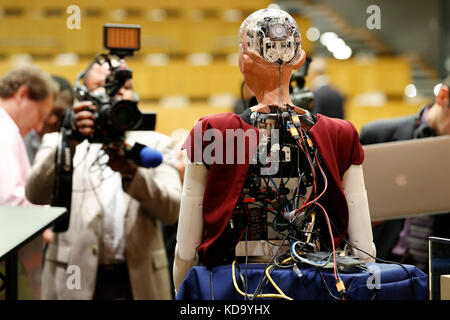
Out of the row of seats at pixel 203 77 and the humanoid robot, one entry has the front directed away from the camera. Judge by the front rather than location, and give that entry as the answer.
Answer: the humanoid robot

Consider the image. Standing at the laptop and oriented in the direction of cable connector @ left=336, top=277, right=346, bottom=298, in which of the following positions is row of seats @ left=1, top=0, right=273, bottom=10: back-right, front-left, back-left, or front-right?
back-right

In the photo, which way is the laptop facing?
away from the camera

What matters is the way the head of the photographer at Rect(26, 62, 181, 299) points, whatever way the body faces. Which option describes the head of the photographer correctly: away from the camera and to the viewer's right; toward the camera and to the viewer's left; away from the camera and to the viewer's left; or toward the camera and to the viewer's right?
toward the camera and to the viewer's right

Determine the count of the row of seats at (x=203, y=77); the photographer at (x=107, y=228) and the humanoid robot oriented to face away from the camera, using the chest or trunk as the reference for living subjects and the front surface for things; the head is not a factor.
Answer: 1

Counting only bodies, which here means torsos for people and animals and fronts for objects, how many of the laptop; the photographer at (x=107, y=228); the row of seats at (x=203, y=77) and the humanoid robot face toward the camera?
2

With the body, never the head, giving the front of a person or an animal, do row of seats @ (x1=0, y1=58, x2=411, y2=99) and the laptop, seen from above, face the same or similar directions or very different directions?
very different directions

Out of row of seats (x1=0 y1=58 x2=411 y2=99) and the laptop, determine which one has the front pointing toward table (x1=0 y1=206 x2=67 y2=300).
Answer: the row of seats

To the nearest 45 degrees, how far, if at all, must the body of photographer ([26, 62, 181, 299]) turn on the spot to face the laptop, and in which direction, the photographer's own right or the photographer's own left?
approximately 45° to the photographer's own left

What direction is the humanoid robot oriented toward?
away from the camera

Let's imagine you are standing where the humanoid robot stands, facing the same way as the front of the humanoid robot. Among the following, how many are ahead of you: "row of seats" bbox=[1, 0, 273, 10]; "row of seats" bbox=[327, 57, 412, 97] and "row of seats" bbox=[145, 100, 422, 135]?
3
